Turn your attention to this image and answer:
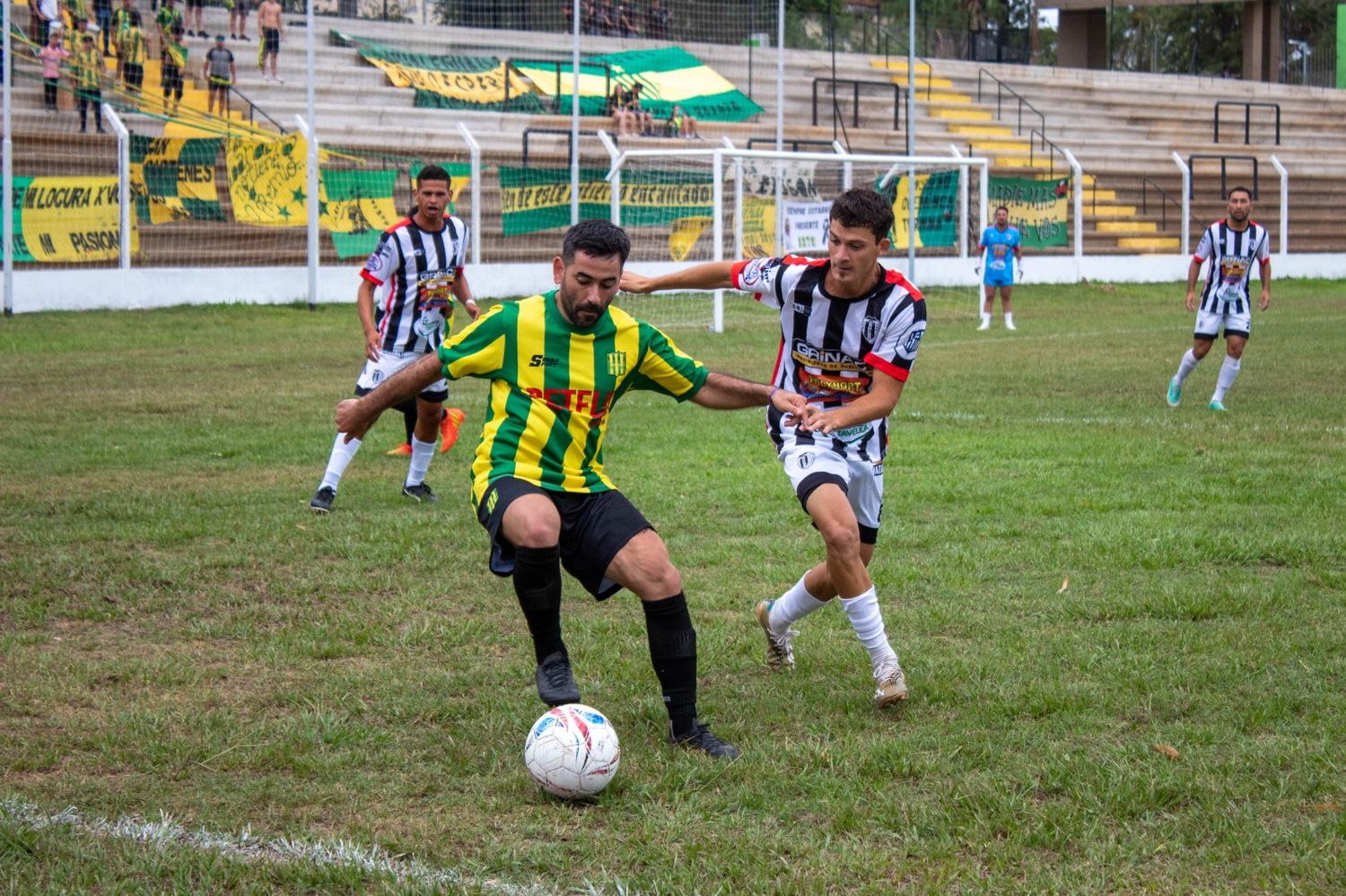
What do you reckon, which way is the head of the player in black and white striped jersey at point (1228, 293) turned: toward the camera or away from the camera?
toward the camera

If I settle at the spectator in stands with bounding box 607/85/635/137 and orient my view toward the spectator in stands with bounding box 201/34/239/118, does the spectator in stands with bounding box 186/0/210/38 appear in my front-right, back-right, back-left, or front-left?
front-right

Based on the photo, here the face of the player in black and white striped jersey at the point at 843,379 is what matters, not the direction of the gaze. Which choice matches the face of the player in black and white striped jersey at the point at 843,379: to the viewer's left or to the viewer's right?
to the viewer's left

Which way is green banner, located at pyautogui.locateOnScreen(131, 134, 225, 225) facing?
toward the camera

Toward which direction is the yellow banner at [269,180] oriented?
toward the camera

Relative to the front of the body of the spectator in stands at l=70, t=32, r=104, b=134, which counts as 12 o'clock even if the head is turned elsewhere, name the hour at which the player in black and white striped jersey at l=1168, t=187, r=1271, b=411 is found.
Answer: The player in black and white striped jersey is roughly at 11 o'clock from the spectator in stands.

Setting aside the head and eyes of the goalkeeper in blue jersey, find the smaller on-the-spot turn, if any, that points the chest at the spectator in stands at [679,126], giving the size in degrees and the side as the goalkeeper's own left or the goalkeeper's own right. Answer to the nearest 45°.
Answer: approximately 135° to the goalkeeper's own right

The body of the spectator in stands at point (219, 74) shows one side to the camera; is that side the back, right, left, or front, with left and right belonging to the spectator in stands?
front

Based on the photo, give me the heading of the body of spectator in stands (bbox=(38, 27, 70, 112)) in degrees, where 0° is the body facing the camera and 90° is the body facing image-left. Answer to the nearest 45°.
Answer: approximately 0°

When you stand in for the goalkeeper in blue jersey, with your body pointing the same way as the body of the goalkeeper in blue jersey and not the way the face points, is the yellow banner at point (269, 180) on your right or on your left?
on your right
